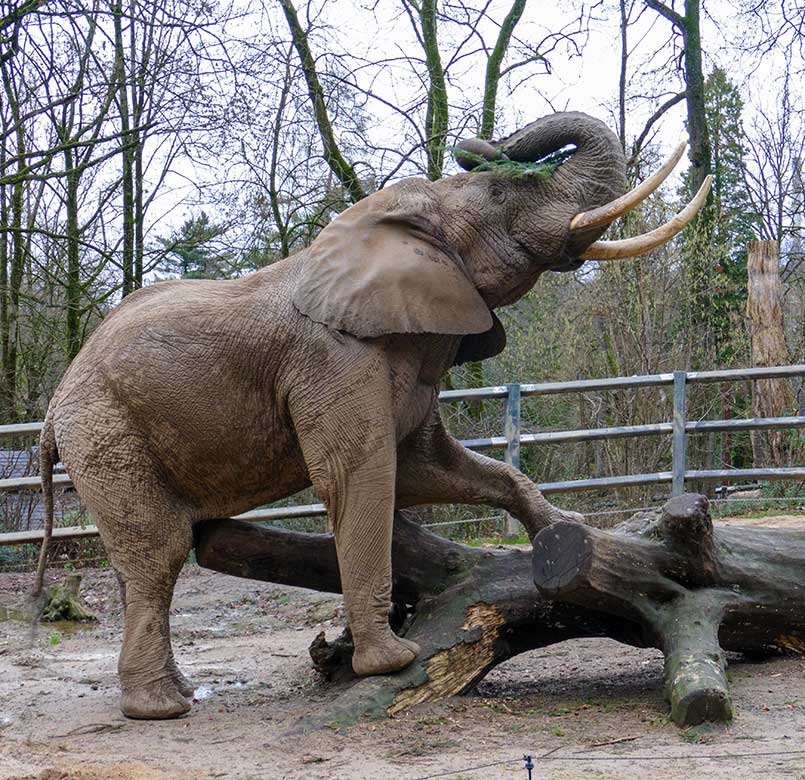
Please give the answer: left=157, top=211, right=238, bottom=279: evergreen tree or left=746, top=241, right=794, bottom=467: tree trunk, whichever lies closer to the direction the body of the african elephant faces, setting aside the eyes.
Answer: the tree trunk

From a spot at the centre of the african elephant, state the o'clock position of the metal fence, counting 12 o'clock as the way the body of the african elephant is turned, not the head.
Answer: The metal fence is roughly at 10 o'clock from the african elephant.

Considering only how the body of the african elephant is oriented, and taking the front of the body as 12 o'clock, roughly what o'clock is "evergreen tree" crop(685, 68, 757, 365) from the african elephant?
The evergreen tree is roughly at 10 o'clock from the african elephant.

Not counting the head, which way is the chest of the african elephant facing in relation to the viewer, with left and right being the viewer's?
facing to the right of the viewer

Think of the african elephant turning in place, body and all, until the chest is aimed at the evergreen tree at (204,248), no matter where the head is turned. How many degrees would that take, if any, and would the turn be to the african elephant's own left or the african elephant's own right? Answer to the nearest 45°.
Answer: approximately 90° to the african elephant's own left

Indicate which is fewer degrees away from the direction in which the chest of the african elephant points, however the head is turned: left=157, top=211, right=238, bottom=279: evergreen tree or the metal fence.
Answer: the metal fence

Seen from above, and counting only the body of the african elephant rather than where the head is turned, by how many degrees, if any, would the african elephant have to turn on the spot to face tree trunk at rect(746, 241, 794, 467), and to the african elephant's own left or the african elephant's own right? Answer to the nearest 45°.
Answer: approximately 45° to the african elephant's own left
